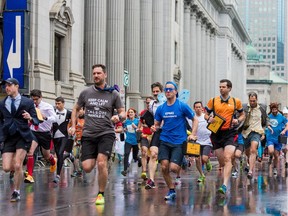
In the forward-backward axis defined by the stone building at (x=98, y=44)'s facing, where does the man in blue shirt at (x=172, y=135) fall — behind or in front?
in front

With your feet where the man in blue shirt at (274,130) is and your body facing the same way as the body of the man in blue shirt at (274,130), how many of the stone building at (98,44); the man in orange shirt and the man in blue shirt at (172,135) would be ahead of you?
2

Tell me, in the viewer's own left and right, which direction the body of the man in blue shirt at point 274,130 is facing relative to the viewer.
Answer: facing the viewer

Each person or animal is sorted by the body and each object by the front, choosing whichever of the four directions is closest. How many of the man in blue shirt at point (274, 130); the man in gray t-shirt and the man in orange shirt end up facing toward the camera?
3

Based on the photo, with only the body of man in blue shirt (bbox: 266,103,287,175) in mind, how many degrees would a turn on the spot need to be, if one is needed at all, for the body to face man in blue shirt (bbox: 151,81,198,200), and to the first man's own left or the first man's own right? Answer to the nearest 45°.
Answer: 0° — they already face them

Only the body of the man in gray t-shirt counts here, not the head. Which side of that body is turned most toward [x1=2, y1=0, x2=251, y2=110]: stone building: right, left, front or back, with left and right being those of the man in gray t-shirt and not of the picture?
back

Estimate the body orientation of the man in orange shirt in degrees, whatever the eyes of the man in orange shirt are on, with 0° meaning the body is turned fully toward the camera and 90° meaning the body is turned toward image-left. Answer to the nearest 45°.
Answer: approximately 0°

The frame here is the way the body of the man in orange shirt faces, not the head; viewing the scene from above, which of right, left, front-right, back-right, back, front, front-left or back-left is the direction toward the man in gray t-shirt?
front-right

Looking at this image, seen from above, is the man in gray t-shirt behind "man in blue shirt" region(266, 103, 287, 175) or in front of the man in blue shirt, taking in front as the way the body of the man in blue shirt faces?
in front

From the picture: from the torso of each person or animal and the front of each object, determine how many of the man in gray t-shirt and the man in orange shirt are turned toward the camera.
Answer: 2

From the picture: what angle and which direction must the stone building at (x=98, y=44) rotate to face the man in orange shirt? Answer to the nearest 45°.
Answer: approximately 45° to its right

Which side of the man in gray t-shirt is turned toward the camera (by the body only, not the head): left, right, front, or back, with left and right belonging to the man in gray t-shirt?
front
